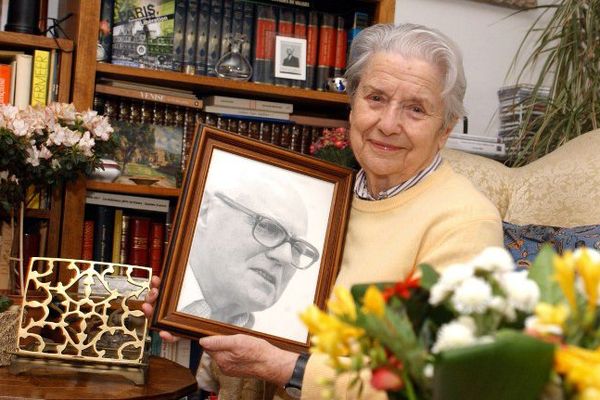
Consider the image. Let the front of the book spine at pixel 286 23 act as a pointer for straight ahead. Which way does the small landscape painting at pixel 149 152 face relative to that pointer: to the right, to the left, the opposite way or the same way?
the same way

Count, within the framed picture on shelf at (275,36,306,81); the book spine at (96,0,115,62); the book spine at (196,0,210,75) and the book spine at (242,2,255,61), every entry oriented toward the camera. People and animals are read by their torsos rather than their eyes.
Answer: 4

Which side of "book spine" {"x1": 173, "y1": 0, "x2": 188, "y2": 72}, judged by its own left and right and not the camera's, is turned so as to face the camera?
front

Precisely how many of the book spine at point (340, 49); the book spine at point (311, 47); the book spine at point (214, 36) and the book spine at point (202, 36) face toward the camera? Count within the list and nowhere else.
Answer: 4

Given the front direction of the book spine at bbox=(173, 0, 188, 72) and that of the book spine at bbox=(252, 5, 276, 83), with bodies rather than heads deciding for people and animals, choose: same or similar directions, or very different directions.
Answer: same or similar directions

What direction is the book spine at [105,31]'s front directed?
toward the camera

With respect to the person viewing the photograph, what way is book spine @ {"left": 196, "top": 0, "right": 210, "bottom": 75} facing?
facing the viewer

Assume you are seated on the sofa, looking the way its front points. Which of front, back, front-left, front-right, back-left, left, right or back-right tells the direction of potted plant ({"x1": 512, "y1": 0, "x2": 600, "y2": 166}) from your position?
back

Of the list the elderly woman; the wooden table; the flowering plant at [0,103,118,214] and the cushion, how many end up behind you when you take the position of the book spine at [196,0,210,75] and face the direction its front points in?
0

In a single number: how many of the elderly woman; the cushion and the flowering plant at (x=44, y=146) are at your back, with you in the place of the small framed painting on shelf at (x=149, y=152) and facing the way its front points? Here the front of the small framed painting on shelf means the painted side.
0

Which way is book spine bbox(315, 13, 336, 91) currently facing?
toward the camera

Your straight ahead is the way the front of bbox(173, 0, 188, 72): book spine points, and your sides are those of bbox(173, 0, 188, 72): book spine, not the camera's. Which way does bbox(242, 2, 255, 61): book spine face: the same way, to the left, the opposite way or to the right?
the same way
